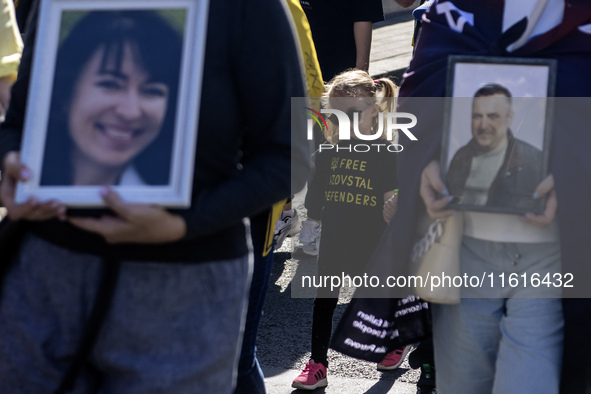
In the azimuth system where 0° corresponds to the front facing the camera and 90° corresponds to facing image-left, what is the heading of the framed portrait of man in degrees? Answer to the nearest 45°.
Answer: approximately 0°

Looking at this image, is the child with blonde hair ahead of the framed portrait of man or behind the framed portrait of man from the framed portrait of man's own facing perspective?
behind

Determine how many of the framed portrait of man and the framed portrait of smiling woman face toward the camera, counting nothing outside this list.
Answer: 2

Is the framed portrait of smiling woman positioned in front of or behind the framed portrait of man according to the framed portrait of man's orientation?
in front

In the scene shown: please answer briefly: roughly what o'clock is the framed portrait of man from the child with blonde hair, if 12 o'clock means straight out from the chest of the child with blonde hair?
The framed portrait of man is roughly at 10 o'clock from the child with blonde hair.

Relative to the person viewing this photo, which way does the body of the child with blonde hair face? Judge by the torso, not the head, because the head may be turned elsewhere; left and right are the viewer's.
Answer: facing the viewer and to the left of the viewer

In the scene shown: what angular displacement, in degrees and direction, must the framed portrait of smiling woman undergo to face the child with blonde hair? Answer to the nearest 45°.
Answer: approximately 135° to its left

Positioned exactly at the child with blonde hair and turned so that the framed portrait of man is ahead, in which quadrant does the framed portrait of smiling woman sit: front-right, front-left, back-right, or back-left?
front-right

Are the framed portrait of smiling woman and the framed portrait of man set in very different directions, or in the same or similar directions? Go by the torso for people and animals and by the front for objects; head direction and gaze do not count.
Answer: same or similar directions

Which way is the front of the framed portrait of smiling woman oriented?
toward the camera
